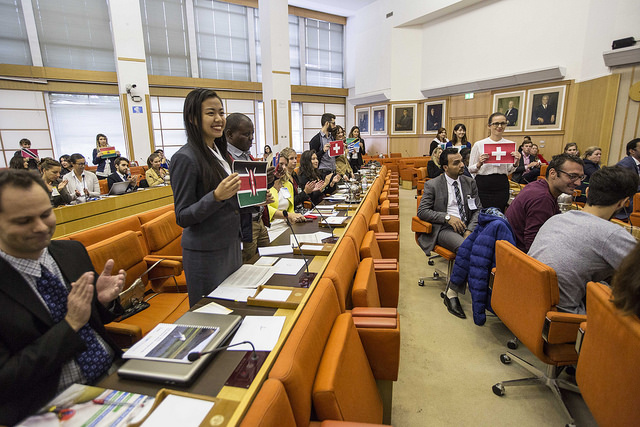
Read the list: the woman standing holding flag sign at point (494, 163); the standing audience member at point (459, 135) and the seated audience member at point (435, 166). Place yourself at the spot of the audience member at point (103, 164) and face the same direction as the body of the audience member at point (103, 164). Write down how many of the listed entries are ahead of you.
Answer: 3

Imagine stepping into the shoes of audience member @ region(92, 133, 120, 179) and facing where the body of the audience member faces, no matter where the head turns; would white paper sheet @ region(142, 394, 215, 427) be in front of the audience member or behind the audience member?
in front

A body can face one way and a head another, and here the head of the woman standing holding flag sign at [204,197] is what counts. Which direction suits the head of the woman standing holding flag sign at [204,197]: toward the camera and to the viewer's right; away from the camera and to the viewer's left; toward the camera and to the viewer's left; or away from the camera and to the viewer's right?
toward the camera and to the viewer's right

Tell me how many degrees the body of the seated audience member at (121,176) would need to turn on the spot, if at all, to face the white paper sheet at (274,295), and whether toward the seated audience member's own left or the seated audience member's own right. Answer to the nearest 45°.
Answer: approximately 45° to the seated audience member's own right

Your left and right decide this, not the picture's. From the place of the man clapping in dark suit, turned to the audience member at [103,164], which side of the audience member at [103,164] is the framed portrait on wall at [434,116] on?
right

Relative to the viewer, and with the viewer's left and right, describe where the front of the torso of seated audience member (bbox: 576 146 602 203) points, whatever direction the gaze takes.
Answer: facing the viewer and to the left of the viewer

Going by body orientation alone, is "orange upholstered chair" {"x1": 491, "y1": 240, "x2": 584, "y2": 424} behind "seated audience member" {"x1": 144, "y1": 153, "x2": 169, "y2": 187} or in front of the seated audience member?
in front

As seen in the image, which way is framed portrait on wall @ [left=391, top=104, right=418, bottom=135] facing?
toward the camera

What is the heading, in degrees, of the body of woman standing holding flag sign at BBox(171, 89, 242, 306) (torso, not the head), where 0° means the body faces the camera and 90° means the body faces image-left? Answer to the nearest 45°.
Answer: approximately 315°

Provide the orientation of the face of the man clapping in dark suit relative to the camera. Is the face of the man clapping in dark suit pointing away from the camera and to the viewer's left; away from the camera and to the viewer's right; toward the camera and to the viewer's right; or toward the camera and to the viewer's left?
toward the camera and to the viewer's right

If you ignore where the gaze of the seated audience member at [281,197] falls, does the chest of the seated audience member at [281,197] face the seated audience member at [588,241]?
yes

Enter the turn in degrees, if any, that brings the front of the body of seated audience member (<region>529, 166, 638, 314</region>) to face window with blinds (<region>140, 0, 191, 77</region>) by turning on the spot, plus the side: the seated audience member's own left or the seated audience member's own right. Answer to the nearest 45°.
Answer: approximately 135° to the seated audience member's own left

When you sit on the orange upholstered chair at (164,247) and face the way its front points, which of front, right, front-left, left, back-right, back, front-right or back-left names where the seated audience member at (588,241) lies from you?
front

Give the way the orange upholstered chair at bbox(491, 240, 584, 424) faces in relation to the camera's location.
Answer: facing away from the viewer and to the right of the viewer

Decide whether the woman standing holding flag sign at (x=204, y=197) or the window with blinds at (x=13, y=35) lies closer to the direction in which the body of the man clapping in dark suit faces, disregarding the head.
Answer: the woman standing holding flag sign

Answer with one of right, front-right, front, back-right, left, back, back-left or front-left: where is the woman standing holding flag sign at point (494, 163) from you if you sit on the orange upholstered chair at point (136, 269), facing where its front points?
front-left
